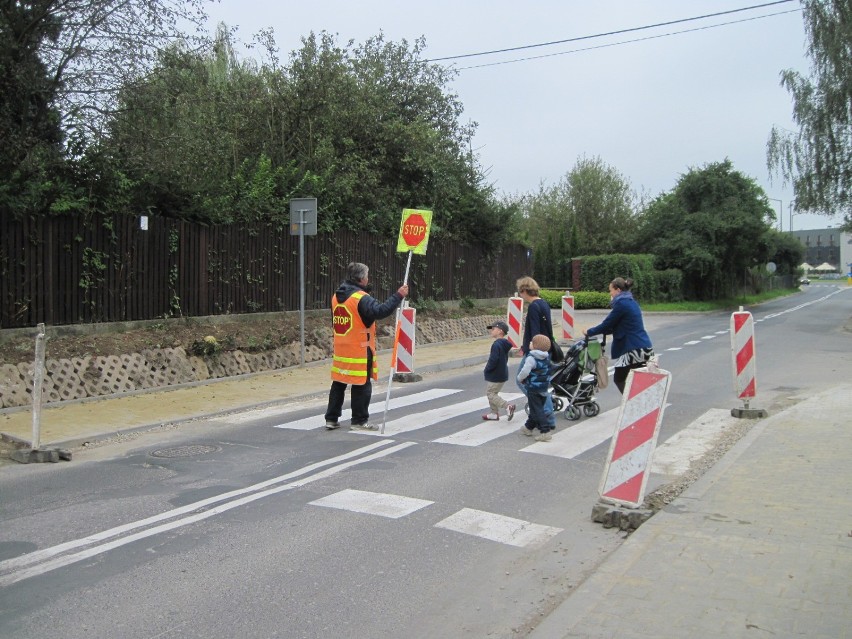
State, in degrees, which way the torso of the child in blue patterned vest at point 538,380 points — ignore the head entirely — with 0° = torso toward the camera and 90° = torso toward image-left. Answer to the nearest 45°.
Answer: approximately 135°

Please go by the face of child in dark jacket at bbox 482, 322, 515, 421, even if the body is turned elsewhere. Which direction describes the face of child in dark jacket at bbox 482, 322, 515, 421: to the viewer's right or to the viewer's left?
to the viewer's left

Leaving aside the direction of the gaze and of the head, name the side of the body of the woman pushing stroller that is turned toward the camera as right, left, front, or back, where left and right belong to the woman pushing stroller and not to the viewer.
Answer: left

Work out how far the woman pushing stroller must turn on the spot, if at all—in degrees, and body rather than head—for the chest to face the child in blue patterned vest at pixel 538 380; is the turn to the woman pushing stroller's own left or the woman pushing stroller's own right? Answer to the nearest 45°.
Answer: approximately 45° to the woman pushing stroller's own left

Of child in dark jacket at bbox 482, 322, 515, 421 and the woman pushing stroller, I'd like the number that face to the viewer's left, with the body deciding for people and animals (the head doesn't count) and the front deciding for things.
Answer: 2

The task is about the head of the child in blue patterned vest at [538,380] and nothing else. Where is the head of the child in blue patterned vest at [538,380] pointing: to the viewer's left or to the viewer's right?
to the viewer's left

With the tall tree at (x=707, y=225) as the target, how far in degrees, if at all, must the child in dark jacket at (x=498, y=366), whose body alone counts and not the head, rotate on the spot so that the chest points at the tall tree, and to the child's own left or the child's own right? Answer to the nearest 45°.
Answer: approximately 90° to the child's own right

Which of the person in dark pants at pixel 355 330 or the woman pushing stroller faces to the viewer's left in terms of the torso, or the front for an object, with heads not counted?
the woman pushing stroller

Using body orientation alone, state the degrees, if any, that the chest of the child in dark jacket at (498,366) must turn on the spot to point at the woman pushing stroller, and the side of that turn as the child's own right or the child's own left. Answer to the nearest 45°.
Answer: approximately 135° to the child's own left

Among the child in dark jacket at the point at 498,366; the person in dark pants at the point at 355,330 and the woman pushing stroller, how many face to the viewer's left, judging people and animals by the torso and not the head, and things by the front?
2

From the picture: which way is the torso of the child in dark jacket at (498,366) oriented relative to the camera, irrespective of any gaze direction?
to the viewer's left

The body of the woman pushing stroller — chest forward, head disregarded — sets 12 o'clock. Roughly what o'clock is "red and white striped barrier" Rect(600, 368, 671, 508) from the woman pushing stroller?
The red and white striped barrier is roughly at 9 o'clock from the woman pushing stroller.

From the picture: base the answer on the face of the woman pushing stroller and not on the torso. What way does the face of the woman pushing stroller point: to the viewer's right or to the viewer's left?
to the viewer's left
